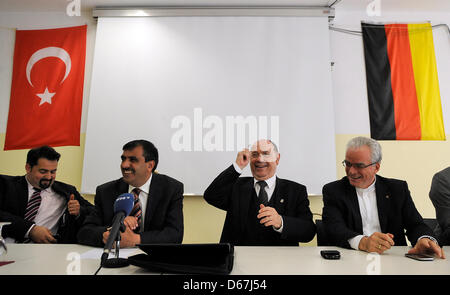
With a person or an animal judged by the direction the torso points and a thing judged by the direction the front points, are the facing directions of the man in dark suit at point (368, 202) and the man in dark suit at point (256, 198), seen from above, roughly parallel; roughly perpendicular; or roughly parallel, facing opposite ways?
roughly parallel

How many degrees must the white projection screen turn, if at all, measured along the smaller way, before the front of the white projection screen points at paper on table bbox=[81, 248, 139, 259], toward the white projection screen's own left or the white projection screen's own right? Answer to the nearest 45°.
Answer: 0° — it already faces it

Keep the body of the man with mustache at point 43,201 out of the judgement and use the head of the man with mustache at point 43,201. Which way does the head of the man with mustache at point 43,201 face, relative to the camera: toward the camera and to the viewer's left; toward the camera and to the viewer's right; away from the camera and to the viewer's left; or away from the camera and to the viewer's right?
toward the camera and to the viewer's right

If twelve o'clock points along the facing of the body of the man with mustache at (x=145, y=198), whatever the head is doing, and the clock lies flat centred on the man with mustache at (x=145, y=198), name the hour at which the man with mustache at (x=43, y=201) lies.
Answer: the man with mustache at (x=43, y=201) is roughly at 3 o'clock from the man with mustache at (x=145, y=198).

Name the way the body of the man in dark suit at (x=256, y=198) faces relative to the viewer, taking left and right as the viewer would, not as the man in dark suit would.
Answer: facing the viewer

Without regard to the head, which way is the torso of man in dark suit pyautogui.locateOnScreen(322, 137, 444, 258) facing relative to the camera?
toward the camera

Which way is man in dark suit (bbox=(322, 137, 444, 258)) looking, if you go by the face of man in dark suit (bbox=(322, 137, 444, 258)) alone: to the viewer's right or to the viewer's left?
to the viewer's left

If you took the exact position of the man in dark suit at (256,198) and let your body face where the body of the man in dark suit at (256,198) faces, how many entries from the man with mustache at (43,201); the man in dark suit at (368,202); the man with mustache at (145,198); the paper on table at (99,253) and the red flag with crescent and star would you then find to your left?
1

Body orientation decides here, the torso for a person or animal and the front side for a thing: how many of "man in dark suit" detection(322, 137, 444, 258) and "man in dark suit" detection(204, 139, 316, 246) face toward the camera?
2

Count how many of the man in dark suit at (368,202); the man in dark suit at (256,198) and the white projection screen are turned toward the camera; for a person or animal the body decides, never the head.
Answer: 3

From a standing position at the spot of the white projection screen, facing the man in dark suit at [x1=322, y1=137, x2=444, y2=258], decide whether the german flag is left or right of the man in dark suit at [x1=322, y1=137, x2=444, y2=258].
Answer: left

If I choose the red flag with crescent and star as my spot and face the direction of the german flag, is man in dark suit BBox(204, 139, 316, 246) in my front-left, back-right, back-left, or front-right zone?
front-right

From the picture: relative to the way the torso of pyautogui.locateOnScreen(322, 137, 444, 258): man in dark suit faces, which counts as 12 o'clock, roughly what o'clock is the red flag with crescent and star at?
The red flag with crescent and star is roughly at 3 o'clock from the man in dark suit.
